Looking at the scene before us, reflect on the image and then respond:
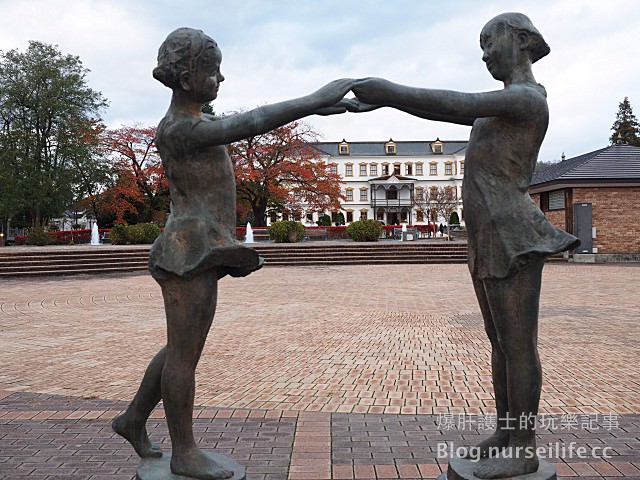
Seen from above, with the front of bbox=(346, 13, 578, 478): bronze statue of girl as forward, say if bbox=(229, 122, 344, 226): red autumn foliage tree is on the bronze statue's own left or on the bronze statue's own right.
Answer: on the bronze statue's own right

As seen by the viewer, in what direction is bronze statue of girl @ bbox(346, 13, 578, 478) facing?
to the viewer's left

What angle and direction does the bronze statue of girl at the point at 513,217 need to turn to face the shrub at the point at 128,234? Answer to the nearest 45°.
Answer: approximately 45° to its right

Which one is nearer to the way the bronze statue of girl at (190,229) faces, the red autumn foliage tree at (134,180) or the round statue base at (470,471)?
the round statue base

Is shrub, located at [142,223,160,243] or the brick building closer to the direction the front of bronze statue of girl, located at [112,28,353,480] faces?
the brick building

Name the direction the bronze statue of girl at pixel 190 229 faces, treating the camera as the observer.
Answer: facing to the right of the viewer

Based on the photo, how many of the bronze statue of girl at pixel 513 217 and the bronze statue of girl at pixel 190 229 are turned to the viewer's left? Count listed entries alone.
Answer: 1
